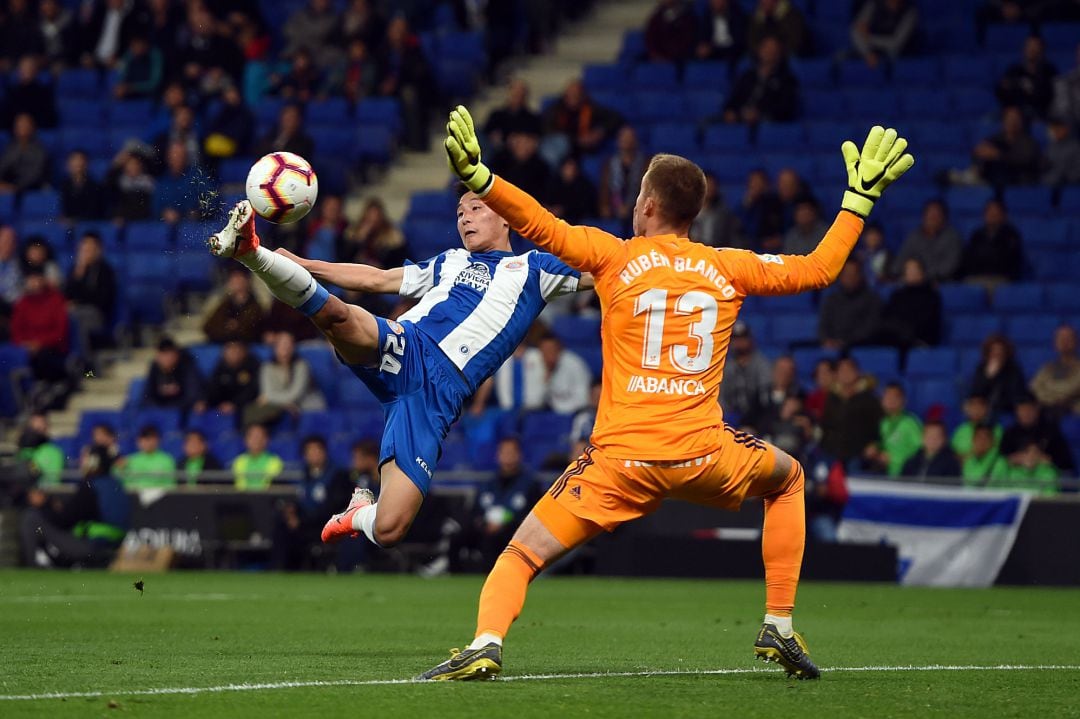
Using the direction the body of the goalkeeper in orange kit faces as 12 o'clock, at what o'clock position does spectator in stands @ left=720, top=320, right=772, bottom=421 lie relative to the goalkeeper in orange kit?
The spectator in stands is roughly at 12 o'clock from the goalkeeper in orange kit.

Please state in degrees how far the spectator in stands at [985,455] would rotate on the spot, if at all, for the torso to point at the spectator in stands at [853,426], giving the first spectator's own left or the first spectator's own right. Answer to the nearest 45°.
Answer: approximately 90° to the first spectator's own right

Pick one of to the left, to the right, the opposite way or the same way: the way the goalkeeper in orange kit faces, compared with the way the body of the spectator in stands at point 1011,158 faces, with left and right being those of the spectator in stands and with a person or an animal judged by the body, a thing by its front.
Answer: the opposite way

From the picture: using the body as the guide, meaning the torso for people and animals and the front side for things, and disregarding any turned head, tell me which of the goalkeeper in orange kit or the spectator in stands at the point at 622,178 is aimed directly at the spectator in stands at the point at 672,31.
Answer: the goalkeeper in orange kit

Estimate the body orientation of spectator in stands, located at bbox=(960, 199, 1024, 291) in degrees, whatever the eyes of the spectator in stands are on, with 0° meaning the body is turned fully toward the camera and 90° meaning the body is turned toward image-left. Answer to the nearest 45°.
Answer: approximately 0°

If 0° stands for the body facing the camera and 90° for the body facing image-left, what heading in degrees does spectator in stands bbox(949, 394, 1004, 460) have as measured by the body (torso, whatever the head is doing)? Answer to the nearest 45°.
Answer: approximately 0°
